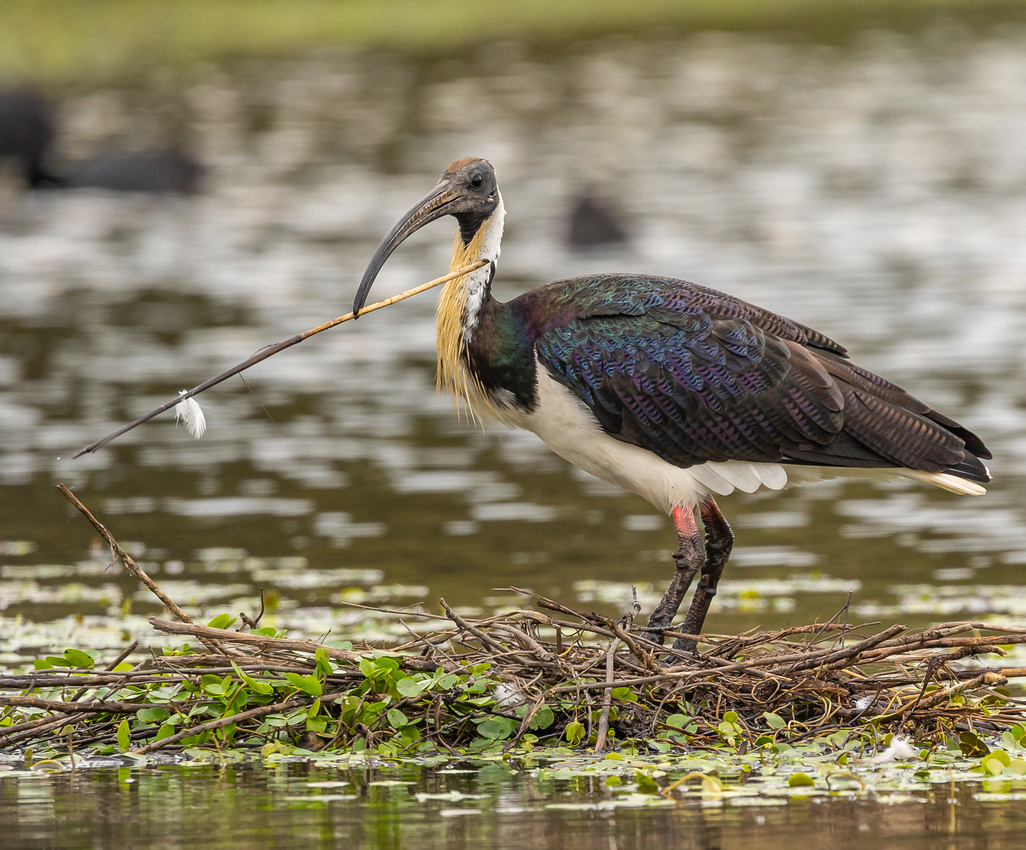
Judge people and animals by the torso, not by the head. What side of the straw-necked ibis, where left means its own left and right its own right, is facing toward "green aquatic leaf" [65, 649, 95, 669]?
front

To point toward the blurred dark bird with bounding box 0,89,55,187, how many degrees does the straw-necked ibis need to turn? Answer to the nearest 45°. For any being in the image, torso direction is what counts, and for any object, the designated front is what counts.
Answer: approximately 45° to its right

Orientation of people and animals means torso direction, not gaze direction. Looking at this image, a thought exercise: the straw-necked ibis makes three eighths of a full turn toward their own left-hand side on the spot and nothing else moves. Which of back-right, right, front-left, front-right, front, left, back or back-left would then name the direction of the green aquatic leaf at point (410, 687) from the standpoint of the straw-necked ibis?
right

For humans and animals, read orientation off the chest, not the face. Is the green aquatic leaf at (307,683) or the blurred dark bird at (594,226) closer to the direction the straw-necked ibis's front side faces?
the green aquatic leaf

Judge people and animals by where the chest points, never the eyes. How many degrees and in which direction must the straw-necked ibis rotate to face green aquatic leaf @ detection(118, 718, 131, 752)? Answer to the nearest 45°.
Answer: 0° — it already faces it

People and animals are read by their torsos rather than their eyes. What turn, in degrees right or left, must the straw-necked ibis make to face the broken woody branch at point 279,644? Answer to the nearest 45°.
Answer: approximately 45° to its left

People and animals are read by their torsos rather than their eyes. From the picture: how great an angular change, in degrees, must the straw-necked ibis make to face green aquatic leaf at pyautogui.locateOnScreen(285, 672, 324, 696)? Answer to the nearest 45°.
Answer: approximately 45° to its left

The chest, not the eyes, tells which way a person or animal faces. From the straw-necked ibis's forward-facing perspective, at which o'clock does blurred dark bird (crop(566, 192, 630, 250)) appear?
The blurred dark bird is roughly at 3 o'clock from the straw-necked ibis.

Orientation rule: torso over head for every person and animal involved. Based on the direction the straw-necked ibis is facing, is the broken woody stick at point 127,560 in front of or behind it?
in front

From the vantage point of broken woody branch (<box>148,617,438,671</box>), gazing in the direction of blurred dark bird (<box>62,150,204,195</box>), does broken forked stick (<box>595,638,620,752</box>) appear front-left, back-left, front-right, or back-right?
back-right

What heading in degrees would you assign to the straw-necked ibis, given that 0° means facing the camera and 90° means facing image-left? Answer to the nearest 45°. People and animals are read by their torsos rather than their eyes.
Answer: approximately 90°
